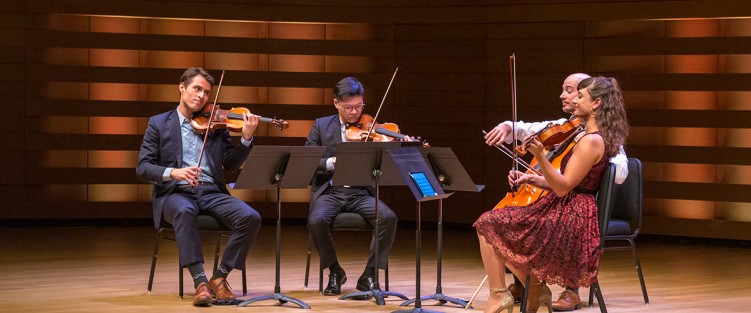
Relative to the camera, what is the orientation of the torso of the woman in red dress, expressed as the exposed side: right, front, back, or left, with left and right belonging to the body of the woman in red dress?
left

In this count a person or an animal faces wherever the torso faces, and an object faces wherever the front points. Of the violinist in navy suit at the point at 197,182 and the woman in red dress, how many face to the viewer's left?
1

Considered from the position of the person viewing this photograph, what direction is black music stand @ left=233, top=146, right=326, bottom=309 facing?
facing away from the viewer and to the left of the viewer

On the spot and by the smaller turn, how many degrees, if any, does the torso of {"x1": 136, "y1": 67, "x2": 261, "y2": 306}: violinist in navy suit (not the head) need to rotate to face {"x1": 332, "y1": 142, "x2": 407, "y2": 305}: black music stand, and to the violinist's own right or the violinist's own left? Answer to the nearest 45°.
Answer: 0° — they already face it

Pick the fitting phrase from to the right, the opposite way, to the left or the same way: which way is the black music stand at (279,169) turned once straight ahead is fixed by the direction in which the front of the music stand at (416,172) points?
the opposite way

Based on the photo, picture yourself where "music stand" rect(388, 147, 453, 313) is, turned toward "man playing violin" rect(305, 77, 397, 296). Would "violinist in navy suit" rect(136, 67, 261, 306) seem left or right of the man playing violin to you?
left

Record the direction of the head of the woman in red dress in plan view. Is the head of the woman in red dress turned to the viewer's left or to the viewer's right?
to the viewer's left

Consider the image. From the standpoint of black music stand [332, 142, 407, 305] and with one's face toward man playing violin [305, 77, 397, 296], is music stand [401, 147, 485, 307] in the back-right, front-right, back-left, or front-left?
back-right
